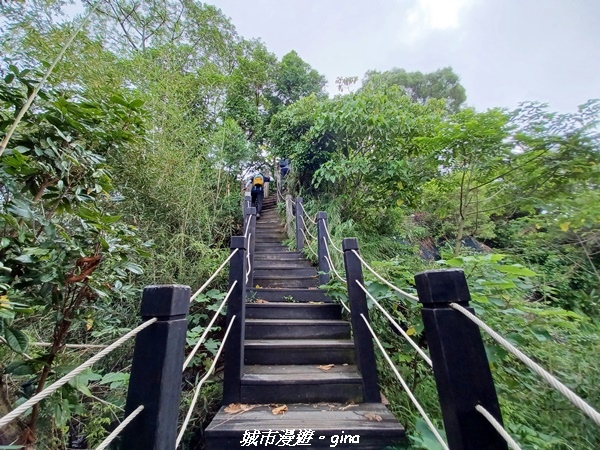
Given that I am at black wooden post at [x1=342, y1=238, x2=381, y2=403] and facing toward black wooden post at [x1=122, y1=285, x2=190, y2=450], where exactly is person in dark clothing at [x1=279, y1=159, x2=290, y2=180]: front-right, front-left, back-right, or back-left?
back-right

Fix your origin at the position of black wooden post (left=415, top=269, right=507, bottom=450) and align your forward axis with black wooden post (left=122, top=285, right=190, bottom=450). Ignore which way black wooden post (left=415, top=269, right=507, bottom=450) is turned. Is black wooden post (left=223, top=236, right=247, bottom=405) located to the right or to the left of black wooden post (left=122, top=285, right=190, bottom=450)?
right

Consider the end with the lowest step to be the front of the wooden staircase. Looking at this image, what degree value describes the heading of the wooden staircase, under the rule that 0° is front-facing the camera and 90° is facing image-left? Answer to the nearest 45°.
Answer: approximately 0°

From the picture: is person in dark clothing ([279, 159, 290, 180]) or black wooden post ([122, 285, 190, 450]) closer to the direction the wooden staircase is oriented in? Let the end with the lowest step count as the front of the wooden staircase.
the black wooden post

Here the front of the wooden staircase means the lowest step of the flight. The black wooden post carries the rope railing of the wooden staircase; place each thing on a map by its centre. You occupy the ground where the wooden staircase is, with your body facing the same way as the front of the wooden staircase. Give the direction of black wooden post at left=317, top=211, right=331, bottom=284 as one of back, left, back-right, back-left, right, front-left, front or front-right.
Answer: back

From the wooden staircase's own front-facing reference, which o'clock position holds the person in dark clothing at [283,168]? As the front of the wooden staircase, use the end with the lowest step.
The person in dark clothing is roughly at 6 o'clock from the wooden staircase.
